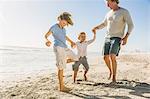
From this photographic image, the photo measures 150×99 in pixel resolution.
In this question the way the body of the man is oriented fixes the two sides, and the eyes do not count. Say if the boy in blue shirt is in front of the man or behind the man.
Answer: in front

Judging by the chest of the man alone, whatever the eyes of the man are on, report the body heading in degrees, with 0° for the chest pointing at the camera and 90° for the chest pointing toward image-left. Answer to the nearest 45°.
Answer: approximately 45°
